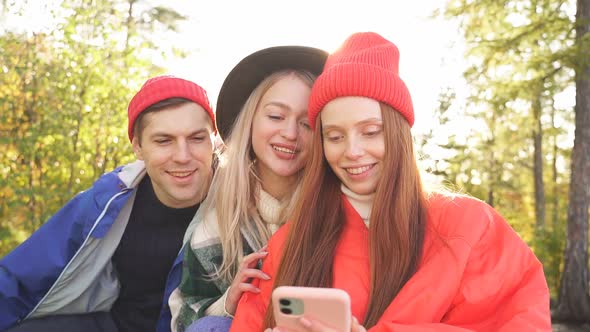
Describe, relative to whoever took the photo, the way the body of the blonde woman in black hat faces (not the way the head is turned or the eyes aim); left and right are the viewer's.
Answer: facing the viewer and to the right of the viewer

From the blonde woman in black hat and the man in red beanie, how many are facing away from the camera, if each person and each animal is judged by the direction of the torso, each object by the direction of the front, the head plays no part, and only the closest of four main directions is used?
0

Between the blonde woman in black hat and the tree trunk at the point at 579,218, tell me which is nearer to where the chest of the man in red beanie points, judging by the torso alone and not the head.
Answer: the blonde woman in black hat

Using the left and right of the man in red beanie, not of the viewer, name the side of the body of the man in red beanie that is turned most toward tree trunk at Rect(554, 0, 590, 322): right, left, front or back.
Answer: left

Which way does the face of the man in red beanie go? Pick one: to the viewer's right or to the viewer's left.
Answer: to the viewer's right

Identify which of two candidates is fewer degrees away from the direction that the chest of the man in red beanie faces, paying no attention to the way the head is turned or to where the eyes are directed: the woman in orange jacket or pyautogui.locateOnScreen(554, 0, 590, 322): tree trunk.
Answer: the woman in orange jacket

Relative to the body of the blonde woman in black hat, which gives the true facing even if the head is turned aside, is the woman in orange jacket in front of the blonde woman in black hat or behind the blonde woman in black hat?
in front

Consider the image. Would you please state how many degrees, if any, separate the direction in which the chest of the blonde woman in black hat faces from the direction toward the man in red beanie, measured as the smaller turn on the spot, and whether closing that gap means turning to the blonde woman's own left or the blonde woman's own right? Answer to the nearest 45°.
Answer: approximately 135° to the blonde woman's own right

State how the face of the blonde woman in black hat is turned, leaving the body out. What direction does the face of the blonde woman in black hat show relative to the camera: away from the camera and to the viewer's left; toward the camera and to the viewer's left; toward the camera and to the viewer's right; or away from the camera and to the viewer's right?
toward the camera and to the viewer's right

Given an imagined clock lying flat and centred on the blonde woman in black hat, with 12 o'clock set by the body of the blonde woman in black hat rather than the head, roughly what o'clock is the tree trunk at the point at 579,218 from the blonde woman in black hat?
The tree trunk is roughly at 9 o'clock from the blonde woman in black hat.
